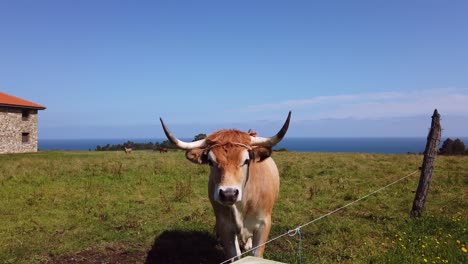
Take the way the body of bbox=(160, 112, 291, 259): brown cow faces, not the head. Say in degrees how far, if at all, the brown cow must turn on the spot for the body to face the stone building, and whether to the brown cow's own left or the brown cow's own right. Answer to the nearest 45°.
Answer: approximately 135° to the brown cow's own right

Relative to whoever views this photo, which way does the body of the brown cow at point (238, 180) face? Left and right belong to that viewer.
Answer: facing the viewer

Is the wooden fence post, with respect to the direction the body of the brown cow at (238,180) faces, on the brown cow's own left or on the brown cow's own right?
on the brown cow's own left
